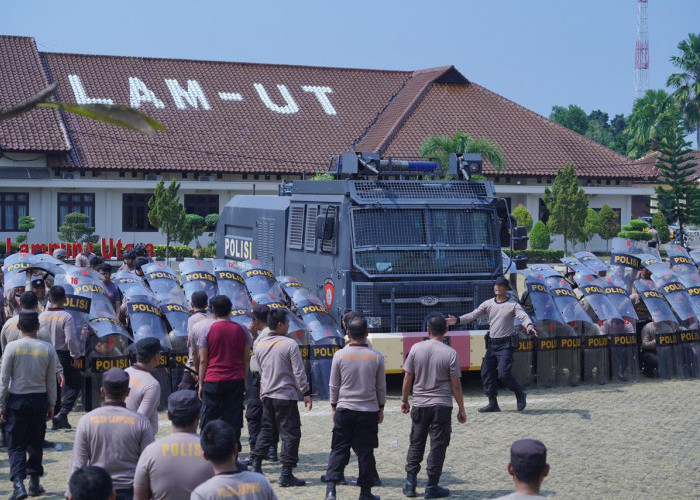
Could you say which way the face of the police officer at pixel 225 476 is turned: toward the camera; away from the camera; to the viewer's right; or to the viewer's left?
away from the camera

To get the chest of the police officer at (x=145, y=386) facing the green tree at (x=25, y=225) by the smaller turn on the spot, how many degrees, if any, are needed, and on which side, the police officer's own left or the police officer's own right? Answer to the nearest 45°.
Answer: approximately 45° to the police officer's own left

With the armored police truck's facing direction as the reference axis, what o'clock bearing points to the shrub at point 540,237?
The shrub is roughly at 8 o'clock from the armored police truck.

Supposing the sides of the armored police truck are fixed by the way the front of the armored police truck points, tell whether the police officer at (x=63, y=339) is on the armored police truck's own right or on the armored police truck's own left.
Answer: on the armored police truck's own right

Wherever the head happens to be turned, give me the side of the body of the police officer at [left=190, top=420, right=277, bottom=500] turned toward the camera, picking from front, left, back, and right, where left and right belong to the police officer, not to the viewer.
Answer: back

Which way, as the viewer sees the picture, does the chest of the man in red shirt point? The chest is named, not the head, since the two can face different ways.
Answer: away from the camera

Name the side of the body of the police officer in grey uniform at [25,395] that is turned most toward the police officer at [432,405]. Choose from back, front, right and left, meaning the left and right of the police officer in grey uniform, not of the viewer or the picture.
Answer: right

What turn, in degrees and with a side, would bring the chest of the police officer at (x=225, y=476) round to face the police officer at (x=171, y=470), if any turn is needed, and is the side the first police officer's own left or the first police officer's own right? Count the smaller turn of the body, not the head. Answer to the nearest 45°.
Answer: approximately 45° to the first police officer's own left

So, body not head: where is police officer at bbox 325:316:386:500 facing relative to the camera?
away from the camera

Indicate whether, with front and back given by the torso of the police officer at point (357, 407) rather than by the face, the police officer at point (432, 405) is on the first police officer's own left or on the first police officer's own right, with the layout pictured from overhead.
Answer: on the first police officer's own right

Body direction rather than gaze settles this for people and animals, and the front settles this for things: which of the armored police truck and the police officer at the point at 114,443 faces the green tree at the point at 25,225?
the police officer

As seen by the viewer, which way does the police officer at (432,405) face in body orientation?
away from the camera

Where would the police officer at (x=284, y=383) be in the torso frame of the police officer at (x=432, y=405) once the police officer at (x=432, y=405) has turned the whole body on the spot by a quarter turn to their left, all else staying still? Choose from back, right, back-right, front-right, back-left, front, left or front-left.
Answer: front

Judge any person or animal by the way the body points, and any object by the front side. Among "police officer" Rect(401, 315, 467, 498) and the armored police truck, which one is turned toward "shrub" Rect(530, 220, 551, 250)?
the police officer

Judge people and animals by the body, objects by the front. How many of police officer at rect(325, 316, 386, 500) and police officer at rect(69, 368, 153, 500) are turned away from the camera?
2
